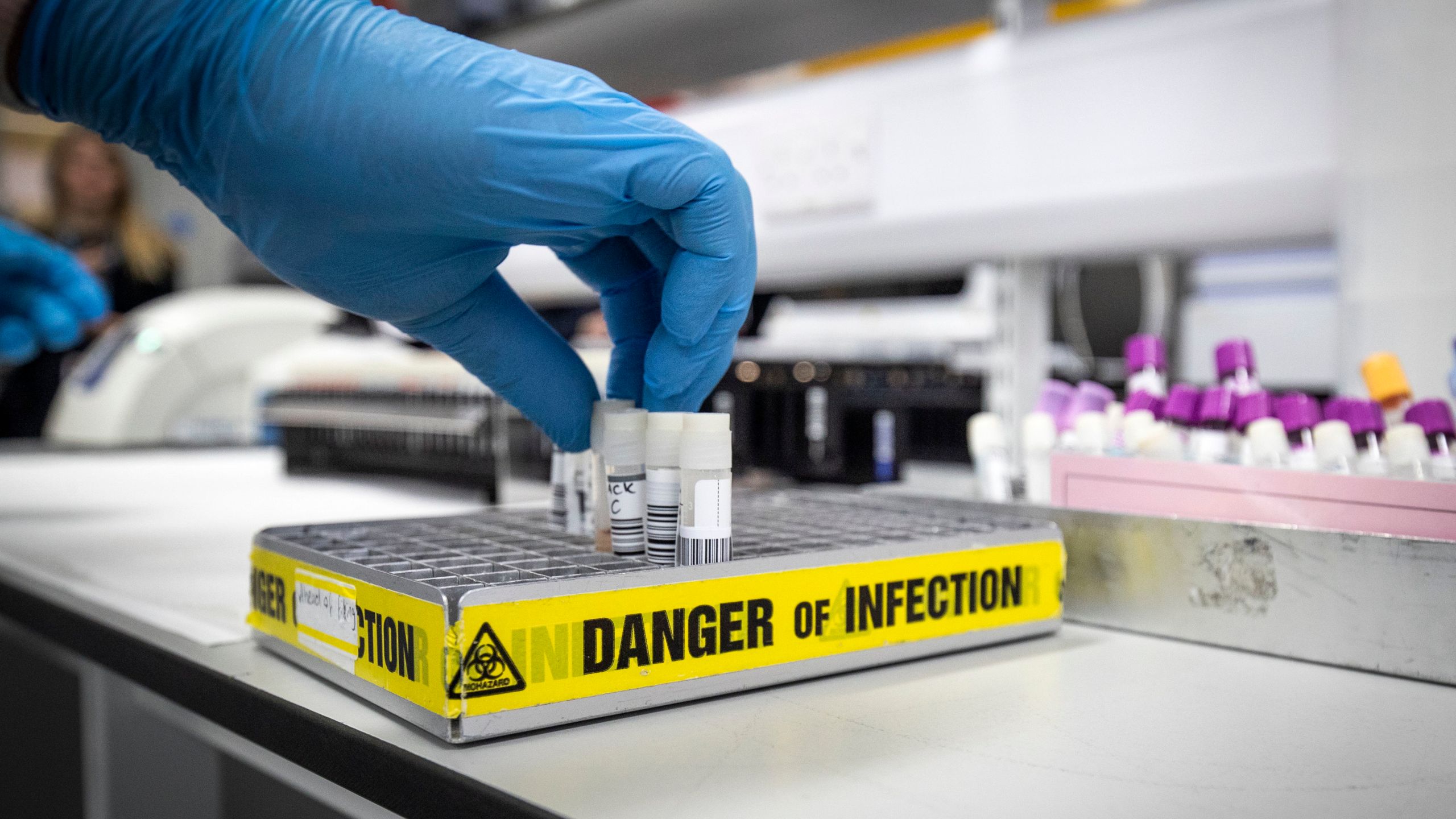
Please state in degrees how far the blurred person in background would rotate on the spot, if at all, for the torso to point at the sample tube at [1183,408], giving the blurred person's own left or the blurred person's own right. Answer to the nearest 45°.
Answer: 0° — they already face it

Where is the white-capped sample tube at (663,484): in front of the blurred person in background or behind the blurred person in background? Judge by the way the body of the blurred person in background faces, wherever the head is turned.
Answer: in front

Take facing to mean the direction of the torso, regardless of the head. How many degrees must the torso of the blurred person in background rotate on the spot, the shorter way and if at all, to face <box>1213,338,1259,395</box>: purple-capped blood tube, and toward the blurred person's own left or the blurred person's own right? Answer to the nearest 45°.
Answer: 0° — they already face it

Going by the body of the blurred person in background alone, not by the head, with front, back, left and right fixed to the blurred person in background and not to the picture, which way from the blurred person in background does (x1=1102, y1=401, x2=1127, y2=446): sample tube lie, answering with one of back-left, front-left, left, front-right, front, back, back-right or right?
front

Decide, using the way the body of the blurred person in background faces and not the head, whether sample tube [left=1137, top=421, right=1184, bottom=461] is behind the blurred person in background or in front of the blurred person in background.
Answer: in front

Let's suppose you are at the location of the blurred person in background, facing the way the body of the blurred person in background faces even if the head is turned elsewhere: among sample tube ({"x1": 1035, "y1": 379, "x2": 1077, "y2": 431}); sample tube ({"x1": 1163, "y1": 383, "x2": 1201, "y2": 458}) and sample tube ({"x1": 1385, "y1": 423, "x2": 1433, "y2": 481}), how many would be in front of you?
3

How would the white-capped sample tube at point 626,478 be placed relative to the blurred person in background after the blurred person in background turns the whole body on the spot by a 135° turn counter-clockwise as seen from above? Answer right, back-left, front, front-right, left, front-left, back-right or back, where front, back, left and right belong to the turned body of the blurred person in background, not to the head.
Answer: back-right

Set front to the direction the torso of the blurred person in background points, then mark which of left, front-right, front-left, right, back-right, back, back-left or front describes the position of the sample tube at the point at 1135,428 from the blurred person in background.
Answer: front

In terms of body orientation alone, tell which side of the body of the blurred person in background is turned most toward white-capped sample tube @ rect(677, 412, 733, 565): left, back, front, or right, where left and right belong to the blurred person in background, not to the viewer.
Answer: front

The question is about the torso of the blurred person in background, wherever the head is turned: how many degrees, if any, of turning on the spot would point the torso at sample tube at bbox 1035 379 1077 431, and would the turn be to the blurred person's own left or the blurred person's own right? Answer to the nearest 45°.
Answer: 0° — they already face it

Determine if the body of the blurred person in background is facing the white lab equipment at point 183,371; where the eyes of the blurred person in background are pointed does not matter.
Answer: yes

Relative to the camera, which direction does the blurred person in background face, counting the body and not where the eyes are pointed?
toward the camera

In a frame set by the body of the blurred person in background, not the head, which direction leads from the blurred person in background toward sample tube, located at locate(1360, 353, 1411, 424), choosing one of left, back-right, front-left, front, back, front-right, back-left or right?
front

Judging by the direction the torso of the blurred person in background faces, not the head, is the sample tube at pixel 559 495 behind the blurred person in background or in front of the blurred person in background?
in front
